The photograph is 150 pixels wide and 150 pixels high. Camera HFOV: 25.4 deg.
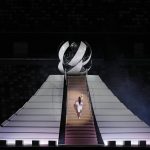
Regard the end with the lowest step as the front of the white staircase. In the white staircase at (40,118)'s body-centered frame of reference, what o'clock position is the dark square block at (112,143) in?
The dark square block is roughly at 10 o'clock from the white staircase.

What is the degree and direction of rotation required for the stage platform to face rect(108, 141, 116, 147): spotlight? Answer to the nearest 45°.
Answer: approximately 45° to its left

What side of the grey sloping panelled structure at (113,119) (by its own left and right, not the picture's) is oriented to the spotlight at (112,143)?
front

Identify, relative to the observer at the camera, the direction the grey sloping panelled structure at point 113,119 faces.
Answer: facing the viewer

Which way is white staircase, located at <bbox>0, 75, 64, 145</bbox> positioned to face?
toward the camera

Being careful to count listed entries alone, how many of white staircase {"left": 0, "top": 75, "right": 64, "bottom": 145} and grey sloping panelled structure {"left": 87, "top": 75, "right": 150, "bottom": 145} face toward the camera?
2

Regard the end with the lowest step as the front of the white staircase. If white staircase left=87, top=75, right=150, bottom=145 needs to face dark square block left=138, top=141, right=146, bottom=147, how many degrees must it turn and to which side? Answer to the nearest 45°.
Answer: approximately 45° to its left
